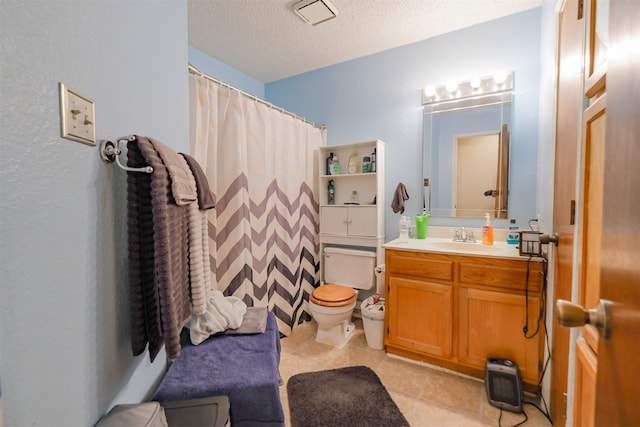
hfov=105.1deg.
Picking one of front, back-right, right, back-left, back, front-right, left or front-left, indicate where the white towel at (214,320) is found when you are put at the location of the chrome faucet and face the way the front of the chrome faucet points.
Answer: front-right

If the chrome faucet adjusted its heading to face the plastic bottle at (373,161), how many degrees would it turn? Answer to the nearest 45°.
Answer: approximately 90° to its right

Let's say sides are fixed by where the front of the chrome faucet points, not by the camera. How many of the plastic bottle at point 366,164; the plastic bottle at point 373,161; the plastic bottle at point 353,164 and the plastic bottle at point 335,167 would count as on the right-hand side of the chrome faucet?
4

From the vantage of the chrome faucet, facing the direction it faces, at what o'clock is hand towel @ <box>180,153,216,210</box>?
The hand towel is roughly at 1 o'clock from the chrome faucet.

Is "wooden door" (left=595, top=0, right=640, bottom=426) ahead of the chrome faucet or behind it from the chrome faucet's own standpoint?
ahead

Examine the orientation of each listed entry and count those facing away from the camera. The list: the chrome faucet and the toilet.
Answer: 0

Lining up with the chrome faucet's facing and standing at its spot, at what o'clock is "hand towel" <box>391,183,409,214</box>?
The hand towel is roughly at 3 o'clock from the chrome faucet.

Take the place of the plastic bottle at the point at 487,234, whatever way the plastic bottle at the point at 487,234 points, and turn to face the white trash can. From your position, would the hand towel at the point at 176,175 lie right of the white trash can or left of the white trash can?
left
